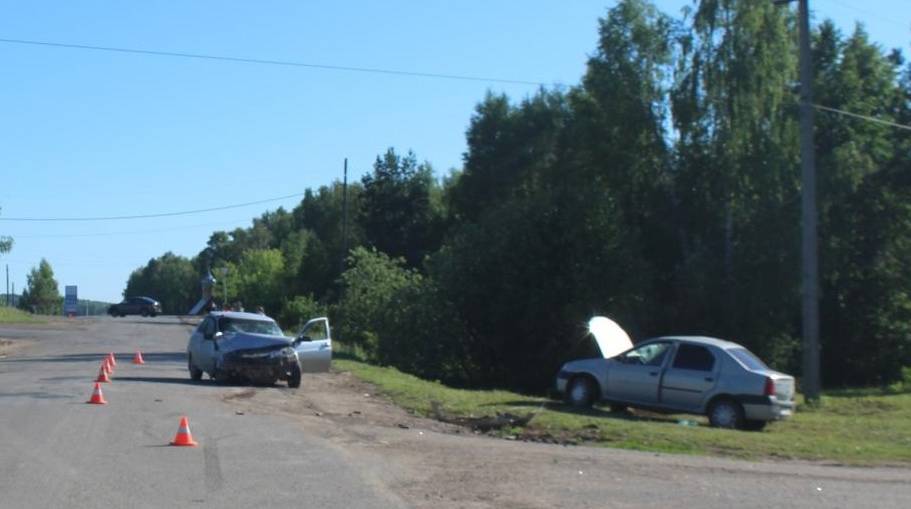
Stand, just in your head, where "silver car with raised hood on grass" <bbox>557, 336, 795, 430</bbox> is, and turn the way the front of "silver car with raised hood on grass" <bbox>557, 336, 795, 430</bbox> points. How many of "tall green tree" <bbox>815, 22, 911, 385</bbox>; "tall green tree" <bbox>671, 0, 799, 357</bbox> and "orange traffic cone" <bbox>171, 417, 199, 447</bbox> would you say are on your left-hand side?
1

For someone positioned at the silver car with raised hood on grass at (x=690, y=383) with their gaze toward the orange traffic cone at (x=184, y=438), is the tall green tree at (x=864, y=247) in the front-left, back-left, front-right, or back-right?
back-right

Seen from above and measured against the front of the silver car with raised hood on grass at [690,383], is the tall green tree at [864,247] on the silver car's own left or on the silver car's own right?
on the silver car's own right

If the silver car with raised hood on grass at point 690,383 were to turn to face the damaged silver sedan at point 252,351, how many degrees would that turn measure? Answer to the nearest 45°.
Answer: approximately 45° to its left

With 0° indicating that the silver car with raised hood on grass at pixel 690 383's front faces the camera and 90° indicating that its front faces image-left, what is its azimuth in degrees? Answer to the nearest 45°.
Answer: approximately 135°

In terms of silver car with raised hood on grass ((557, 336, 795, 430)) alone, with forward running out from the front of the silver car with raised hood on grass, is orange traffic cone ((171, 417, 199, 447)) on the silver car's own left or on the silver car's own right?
on the silver car's own left
